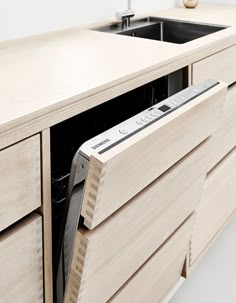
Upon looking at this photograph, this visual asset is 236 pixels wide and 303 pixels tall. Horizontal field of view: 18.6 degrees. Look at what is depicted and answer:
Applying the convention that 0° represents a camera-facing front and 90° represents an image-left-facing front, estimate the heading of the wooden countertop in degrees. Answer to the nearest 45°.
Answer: approximately 315°
